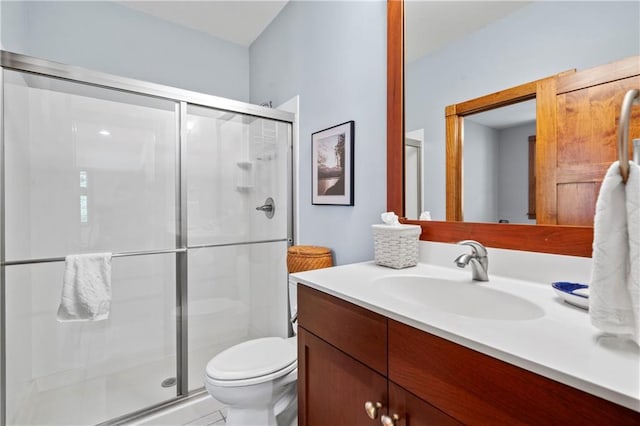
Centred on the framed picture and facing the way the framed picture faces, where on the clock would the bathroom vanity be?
The bathroom vanity is roughly at 10 o'clock from the framed picture.

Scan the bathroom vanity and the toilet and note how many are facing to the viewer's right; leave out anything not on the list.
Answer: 0

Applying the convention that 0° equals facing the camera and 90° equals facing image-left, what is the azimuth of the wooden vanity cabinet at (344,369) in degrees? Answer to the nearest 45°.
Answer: approximately 45°

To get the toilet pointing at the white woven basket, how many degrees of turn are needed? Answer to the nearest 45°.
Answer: approximately 90° to its left

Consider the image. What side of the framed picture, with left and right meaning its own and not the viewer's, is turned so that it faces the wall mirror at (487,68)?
left

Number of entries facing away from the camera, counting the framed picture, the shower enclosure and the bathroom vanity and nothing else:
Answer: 0

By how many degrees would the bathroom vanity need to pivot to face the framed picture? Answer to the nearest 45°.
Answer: approximately 90° to its right

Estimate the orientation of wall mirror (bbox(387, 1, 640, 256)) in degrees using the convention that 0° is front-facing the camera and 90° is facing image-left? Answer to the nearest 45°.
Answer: approximately 45°

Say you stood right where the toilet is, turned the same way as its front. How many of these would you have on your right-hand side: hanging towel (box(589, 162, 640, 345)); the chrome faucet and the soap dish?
0

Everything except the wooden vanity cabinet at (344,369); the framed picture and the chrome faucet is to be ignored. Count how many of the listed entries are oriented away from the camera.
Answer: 0

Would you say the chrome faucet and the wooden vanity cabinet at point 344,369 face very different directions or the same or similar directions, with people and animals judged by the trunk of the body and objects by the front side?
same or similar directions

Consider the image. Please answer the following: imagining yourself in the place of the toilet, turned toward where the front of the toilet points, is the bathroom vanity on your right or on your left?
on your left

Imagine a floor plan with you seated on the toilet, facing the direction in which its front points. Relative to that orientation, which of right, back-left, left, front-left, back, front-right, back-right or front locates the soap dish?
left

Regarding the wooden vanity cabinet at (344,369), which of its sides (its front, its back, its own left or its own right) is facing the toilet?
right
